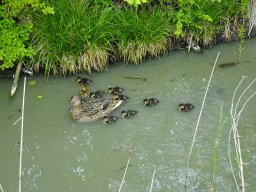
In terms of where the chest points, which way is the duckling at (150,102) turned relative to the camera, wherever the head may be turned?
to the viewer's left

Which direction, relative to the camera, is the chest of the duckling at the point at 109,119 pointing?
to the viewer's left

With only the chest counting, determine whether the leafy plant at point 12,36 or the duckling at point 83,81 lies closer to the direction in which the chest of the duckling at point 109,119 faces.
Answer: the leafy plant

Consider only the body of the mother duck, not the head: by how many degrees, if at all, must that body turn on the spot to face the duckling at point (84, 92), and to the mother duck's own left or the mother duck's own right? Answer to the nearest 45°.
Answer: approximately 90° to the mother duck's own right

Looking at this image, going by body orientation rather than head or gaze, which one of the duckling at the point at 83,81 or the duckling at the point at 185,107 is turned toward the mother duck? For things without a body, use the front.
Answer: the duckling at the point at 185,107

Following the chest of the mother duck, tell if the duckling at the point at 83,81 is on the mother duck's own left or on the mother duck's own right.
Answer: on the mother duck's own right

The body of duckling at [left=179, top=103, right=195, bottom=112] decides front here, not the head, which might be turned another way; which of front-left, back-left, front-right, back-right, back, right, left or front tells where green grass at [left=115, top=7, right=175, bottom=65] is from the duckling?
front-right
